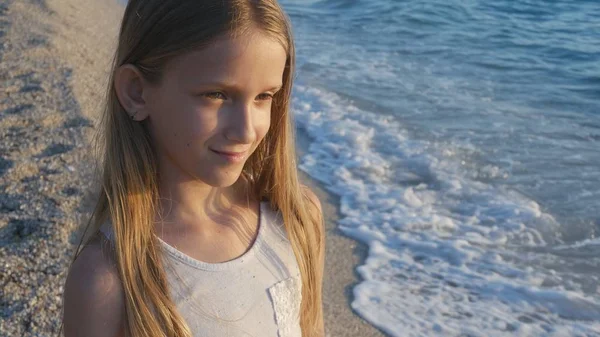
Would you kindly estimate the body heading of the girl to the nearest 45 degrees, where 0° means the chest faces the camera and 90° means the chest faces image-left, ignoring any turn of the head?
approximately 315°

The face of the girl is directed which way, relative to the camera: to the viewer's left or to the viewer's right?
to the viewer's right
